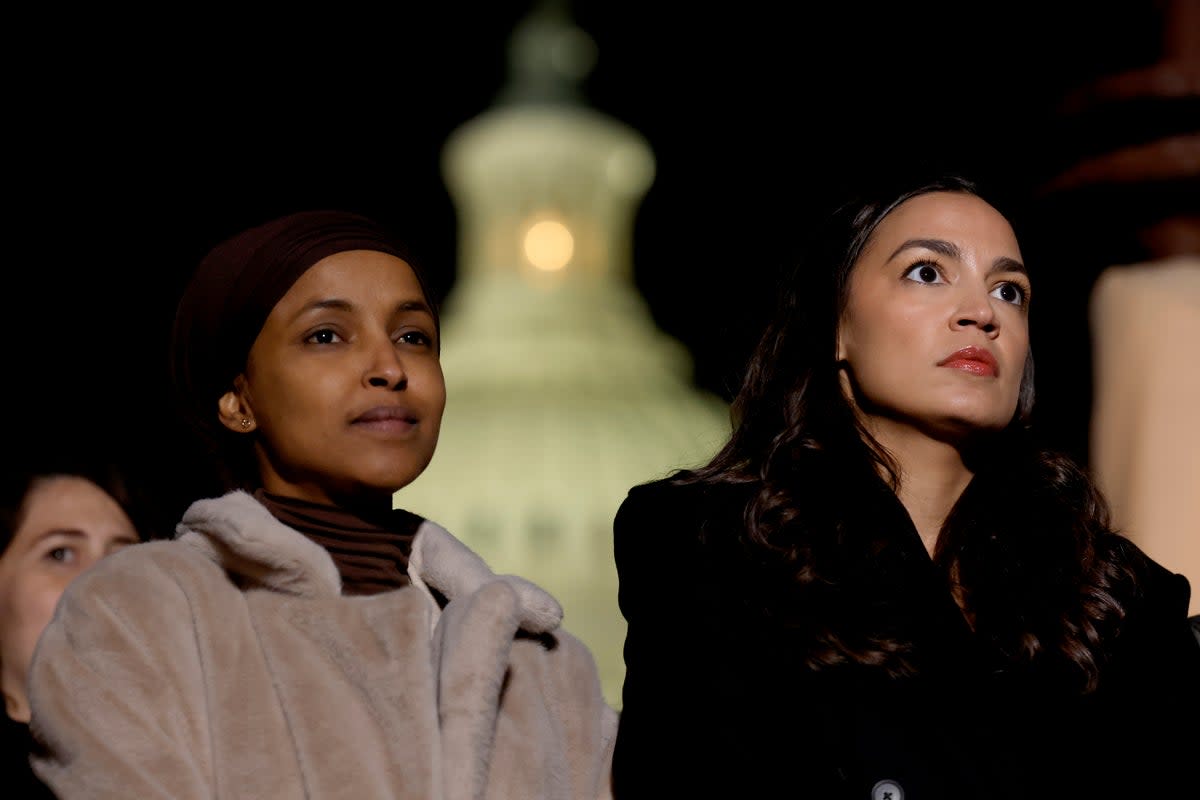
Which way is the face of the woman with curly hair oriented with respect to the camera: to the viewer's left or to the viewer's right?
to the viewer's right

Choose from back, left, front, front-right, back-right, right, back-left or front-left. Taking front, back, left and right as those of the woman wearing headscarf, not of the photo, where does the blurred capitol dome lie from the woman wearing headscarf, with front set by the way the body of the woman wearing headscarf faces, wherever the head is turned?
back-left

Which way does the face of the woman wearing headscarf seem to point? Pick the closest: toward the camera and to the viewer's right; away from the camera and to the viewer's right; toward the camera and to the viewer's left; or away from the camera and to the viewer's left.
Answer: toward the camera and to the viewer's right

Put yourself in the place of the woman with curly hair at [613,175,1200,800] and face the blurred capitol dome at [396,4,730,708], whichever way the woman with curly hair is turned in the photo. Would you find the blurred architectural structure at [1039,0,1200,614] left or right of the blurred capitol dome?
right

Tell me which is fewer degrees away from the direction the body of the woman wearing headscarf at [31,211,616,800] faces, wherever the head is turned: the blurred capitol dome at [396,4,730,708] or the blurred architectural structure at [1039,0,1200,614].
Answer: the blurred architectural structure

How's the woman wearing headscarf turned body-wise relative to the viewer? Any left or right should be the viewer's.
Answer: facing the viewer and to the right of the viewer
